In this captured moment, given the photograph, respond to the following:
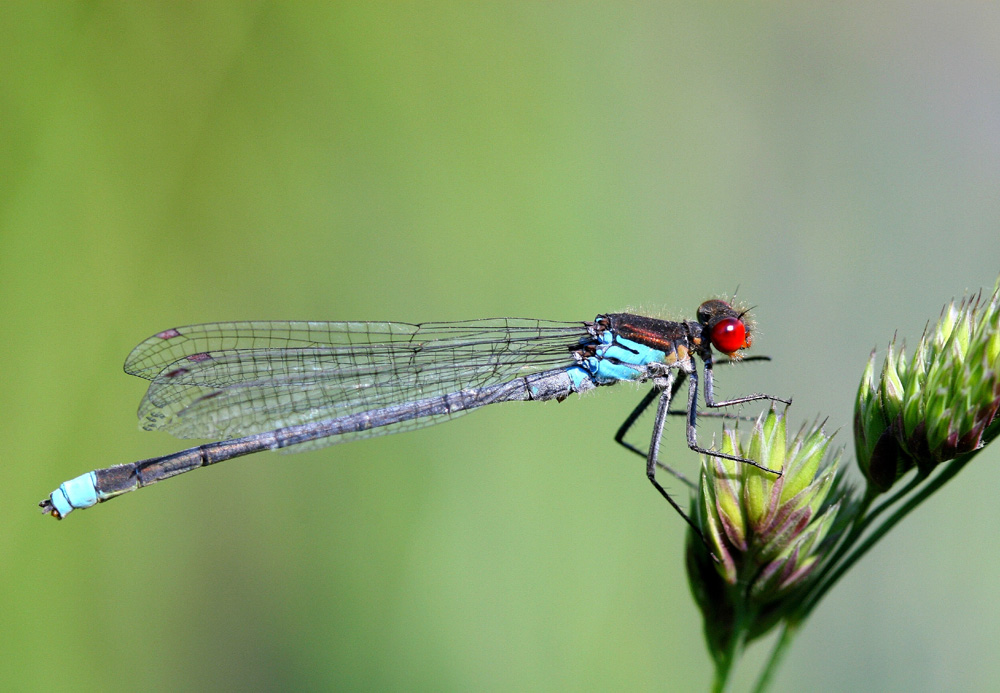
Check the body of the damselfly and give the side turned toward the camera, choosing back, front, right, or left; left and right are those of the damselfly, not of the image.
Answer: right
